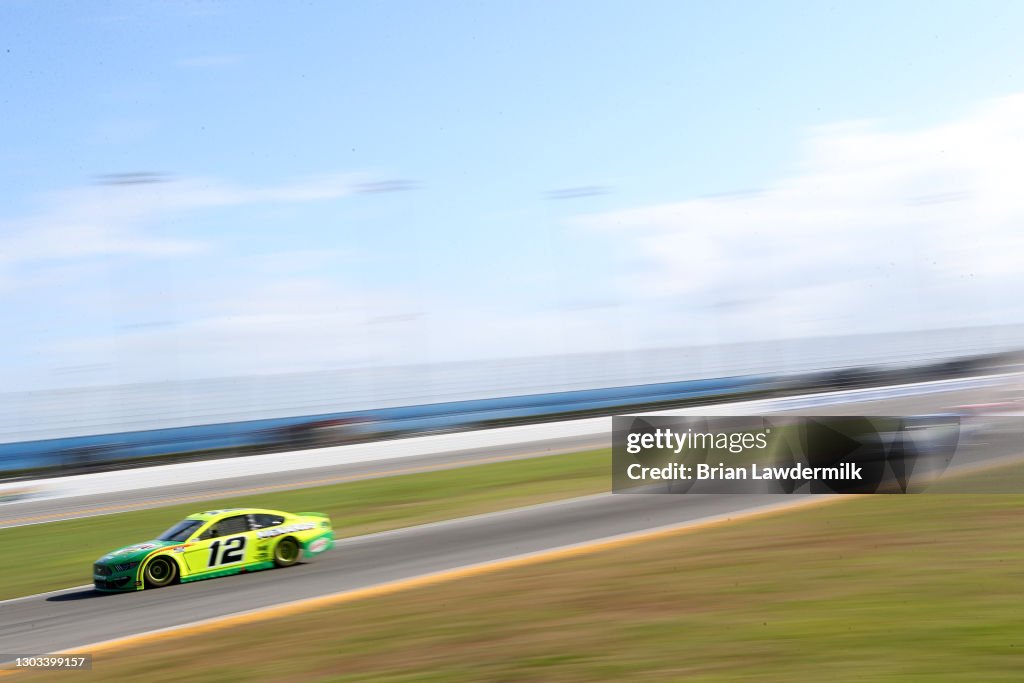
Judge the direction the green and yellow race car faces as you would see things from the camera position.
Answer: facing the viewer and to the left of the viewer
